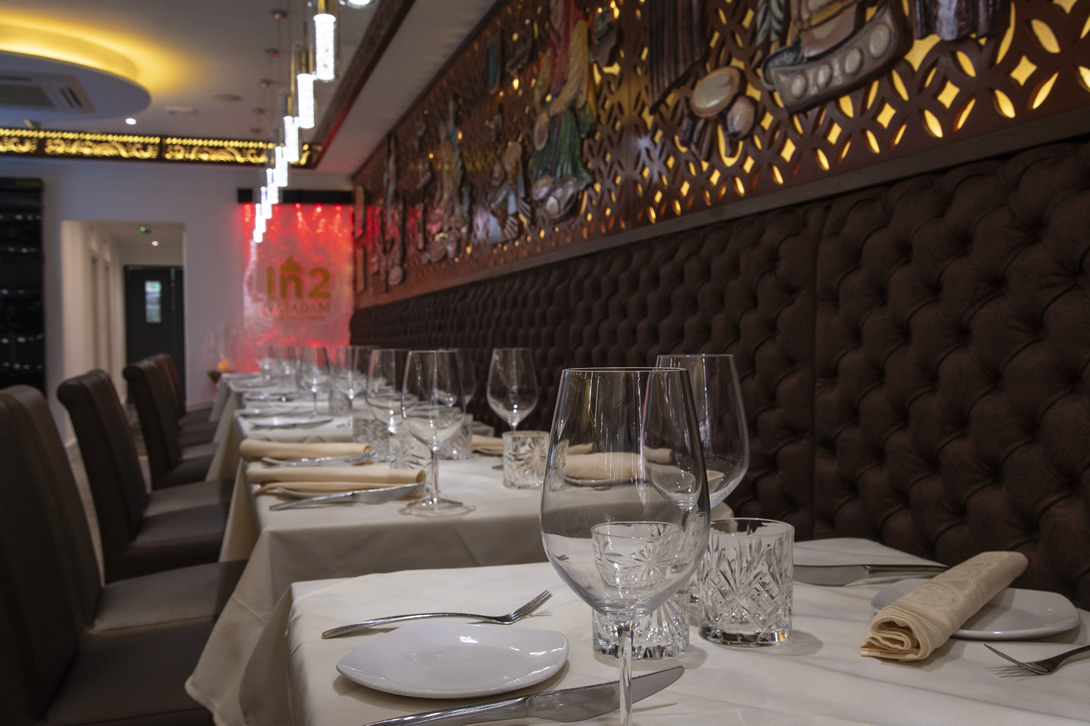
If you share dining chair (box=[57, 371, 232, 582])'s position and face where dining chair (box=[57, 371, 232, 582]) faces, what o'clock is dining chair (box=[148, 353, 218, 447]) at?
dining chair (box=[148, 353, 218, 447]) is roughly at 9 o'clock from dining chair (box=[57, 371, 232, 582]).

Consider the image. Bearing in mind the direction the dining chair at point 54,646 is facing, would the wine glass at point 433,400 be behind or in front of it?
in front

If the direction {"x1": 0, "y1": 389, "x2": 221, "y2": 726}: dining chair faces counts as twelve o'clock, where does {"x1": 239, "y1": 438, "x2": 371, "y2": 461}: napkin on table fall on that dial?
The napkin on table is roughly at 11 o'clock from the dining chair.

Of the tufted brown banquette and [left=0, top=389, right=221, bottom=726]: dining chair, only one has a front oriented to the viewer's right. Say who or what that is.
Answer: the dining chair

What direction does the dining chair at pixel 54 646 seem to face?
to the viewer's right

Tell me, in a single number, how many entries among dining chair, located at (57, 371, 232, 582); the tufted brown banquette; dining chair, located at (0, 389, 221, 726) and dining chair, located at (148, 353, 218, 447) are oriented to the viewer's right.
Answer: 3

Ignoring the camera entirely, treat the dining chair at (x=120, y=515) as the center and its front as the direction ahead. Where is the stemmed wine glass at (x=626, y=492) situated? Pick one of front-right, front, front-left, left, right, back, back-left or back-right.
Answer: right

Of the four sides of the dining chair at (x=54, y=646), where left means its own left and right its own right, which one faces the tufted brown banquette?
front

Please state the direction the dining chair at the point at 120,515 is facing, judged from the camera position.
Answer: facing to the right of the viewer

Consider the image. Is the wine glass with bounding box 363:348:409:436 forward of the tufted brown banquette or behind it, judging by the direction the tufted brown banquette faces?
forward

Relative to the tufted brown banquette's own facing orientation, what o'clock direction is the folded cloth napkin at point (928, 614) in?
The folded cloth napkin is roughly at 11 o'clock from the tufted brown banquette.

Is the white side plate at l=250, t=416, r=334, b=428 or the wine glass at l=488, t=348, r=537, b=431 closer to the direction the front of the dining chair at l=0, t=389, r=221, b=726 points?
the wine glass
